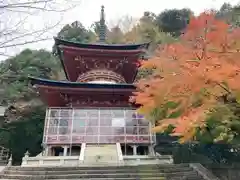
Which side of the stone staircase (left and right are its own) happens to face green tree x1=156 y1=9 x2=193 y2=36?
back

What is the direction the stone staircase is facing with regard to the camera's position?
facing the viewer

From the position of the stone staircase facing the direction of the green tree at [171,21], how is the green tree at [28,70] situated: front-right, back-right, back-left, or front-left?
front-left

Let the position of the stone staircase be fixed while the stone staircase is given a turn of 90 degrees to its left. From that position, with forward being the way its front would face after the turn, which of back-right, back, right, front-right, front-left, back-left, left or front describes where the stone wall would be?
front

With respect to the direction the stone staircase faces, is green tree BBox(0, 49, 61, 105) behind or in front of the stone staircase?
behind

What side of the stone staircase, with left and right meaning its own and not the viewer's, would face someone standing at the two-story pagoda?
back

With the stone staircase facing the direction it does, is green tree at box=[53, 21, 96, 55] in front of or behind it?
behind
